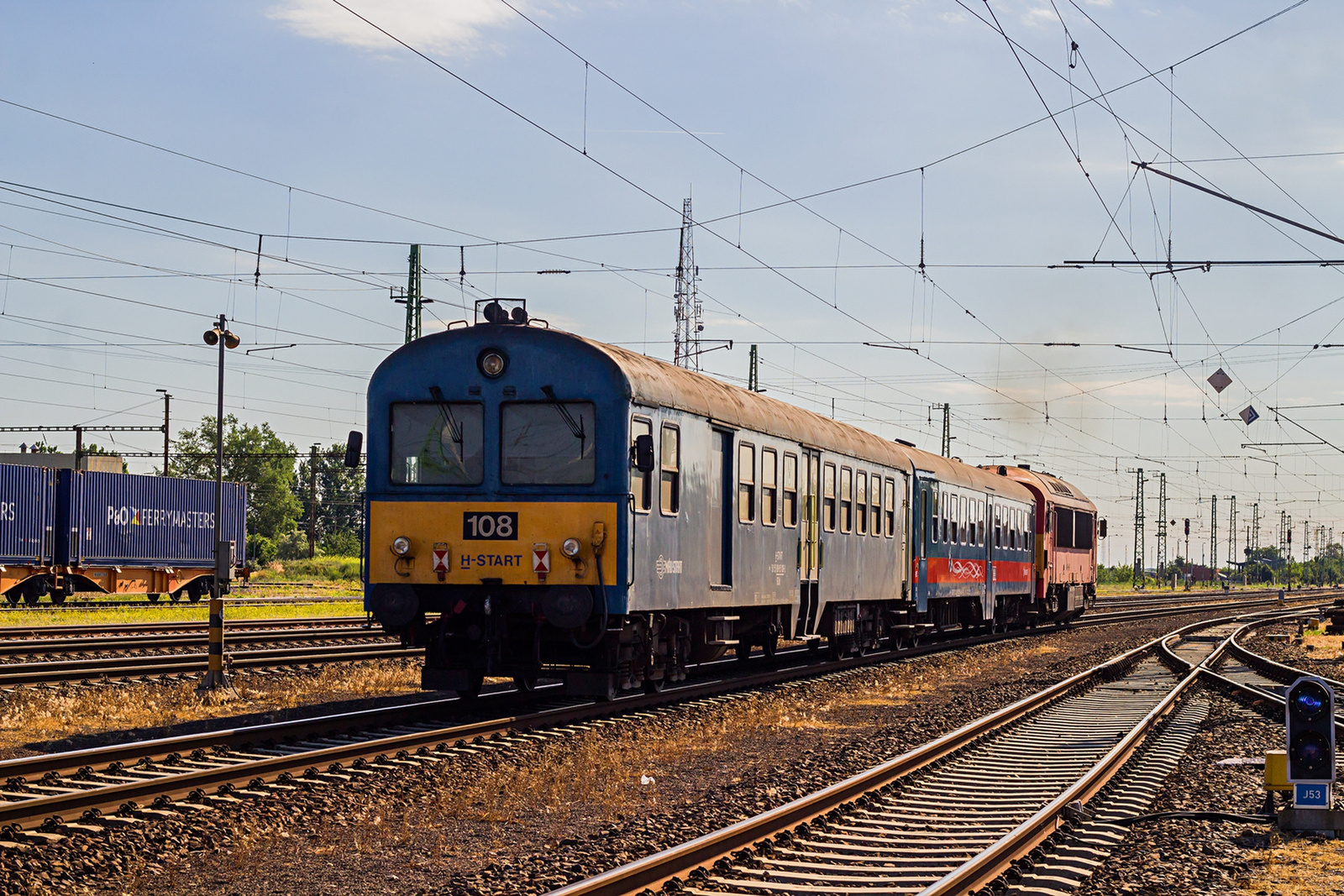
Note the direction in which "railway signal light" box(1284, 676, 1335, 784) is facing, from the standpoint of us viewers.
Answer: facing the viewer

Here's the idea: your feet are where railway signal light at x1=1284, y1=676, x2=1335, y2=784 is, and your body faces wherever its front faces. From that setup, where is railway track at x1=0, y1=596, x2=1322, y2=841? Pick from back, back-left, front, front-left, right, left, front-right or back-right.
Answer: right

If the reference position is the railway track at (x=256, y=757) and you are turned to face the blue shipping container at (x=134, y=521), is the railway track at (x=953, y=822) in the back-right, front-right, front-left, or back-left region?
back-right

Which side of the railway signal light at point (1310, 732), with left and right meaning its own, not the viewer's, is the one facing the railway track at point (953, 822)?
right

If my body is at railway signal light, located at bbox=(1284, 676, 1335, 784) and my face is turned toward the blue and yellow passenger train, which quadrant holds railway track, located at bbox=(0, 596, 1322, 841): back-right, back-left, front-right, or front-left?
front-left

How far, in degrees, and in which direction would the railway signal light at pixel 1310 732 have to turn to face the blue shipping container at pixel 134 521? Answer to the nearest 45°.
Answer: approximately 135° to its right
